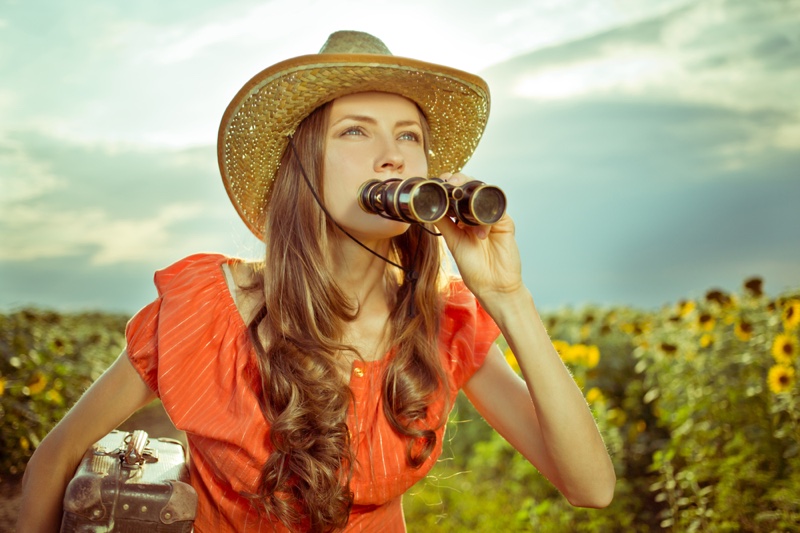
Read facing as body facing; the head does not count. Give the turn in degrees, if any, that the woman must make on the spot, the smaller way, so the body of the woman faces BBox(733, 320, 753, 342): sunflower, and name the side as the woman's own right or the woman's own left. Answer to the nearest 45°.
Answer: approximately 90° to the woman's own left

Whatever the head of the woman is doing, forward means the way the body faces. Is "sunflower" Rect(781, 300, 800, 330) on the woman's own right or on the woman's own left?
on the woman's own left

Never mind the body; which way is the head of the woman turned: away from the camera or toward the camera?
toward the camera

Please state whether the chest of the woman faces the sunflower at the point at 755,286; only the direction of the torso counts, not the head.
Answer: no

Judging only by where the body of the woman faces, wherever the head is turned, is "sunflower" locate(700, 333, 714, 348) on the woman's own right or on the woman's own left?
on the woman's own left

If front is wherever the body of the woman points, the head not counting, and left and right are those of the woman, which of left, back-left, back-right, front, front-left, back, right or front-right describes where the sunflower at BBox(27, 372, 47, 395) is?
back

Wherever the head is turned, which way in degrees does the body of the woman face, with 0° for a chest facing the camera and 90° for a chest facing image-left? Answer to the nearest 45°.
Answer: approximately 315°

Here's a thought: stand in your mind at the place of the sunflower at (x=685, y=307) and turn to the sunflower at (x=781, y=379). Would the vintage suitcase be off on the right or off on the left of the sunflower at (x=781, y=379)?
right

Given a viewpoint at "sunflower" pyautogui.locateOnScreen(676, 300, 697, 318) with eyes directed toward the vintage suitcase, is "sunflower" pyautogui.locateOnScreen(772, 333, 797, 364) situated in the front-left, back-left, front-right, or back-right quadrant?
front-left

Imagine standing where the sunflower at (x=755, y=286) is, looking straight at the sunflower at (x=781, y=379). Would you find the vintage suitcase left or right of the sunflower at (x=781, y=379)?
right
